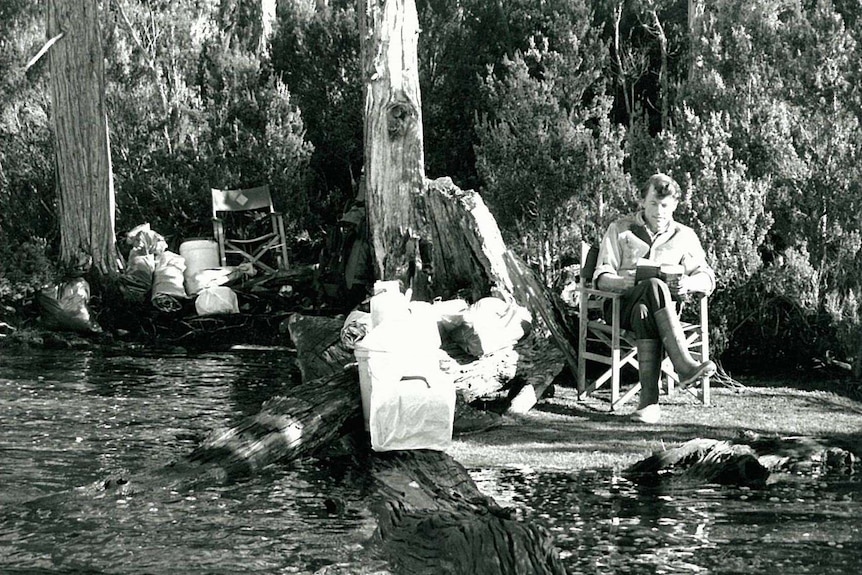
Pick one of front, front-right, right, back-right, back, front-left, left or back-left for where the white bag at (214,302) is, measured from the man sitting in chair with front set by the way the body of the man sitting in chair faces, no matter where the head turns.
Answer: back-right

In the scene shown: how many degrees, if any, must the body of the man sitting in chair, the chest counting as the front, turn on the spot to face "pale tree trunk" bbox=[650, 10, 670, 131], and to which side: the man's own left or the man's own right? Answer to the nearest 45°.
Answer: approximately 180°

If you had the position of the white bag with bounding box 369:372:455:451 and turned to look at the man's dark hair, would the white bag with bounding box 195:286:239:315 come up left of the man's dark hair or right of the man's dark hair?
left

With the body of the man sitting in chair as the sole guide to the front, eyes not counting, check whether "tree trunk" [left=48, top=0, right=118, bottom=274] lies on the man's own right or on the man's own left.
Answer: on the man's own right

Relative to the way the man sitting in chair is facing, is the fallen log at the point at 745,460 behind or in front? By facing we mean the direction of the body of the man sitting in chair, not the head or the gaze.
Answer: in front

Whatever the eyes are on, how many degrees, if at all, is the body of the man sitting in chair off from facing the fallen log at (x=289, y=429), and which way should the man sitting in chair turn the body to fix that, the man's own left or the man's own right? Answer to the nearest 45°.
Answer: approximately 45° to the man's own right

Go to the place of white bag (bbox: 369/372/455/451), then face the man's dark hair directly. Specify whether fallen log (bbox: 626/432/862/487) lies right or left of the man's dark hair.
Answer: right

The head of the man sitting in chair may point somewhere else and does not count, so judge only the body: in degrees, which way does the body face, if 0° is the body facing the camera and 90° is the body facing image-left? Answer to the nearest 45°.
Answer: approximately 0°

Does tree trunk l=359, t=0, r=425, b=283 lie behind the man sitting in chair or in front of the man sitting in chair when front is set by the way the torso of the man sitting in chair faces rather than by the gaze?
behind

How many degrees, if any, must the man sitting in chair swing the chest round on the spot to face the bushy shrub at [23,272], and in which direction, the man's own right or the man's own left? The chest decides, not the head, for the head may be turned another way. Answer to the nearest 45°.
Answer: approximately 135° to the man's own right

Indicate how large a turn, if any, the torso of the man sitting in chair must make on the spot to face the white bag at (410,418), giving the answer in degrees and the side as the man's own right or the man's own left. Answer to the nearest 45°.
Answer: approximately 45° to the man's own right

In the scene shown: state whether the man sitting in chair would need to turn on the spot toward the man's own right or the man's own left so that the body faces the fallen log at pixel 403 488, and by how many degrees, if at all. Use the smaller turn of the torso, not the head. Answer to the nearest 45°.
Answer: approximately 45° to the man's own right

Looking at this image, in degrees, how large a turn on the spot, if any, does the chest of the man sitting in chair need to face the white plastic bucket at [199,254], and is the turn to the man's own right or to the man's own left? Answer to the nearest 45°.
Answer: approximately 135° to the man's own right

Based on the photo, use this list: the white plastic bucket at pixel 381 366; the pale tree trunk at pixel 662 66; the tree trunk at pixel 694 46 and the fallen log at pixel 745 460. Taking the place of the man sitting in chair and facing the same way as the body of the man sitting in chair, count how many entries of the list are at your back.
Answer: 2
